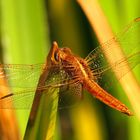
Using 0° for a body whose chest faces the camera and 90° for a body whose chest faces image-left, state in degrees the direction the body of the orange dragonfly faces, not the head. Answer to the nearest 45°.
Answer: approximately 135°

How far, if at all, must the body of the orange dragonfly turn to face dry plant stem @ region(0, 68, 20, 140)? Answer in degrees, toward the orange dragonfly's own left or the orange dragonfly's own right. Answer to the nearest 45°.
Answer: approximately 45° to the orange dragonfly's own left
